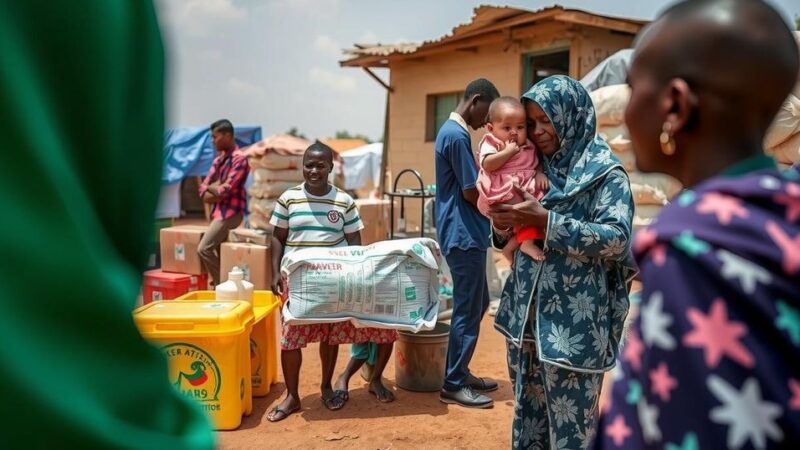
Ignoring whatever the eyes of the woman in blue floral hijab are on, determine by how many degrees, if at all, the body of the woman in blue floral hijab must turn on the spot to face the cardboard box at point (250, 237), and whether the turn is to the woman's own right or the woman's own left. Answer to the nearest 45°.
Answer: approximately 90° to the woman's own right

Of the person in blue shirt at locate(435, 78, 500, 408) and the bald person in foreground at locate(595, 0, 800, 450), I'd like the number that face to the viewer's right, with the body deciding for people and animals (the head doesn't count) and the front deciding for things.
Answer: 1

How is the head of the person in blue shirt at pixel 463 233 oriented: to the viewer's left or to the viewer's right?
to the viewer's right

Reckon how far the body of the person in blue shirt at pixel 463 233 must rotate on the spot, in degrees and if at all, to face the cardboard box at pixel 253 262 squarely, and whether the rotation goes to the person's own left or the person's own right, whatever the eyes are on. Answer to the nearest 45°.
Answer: approximately 135° to the person's own left

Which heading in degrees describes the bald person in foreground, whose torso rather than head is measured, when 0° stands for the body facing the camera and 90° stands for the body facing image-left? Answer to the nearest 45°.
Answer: approximately 135°

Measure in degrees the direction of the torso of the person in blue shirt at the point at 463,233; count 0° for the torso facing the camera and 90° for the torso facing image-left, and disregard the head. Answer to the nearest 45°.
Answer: approximately 270°

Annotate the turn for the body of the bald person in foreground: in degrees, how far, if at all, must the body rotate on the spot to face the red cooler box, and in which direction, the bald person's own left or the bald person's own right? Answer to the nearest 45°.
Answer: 0° — they already face it

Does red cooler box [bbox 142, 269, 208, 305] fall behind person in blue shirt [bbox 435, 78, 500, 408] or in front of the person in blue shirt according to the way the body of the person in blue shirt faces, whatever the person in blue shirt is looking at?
behind

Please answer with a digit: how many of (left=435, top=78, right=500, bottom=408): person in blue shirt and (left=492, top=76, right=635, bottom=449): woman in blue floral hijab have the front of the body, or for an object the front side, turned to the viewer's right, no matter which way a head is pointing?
1
